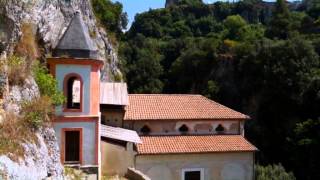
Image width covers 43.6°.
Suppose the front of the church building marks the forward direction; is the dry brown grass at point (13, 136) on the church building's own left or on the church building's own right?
on the church building's own right

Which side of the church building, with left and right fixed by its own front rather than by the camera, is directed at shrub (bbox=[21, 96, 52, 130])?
right

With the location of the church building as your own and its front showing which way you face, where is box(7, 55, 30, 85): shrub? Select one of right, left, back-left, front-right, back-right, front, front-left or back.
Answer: right

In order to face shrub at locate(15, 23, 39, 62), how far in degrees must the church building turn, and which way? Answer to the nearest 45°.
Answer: approximately 90° to its right

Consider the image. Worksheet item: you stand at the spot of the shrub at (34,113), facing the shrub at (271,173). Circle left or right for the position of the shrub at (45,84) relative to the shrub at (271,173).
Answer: left

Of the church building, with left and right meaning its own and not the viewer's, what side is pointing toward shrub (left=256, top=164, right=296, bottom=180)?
left

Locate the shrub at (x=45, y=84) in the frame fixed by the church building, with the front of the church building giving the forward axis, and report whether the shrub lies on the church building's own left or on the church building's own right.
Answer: on the church building's own right
